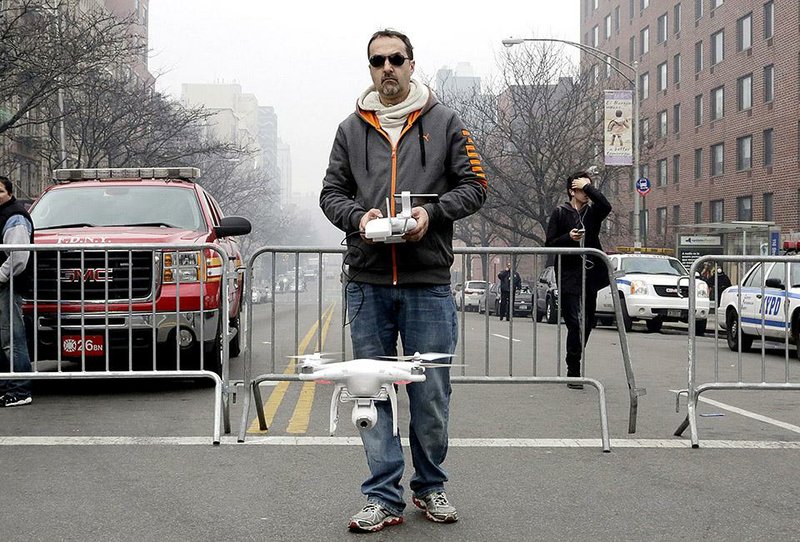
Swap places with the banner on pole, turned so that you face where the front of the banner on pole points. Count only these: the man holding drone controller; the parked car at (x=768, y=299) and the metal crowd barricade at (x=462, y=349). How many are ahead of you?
3

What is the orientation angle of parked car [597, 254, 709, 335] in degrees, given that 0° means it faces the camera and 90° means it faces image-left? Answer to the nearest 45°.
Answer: approximately 315°

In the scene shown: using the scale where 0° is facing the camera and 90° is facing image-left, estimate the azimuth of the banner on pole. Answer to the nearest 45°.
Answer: approximately 0°

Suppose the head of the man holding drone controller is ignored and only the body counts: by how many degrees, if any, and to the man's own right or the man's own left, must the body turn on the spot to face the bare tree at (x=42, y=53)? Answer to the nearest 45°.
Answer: approximately 135° to the man's own right

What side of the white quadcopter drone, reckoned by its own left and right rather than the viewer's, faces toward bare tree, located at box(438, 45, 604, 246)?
back
